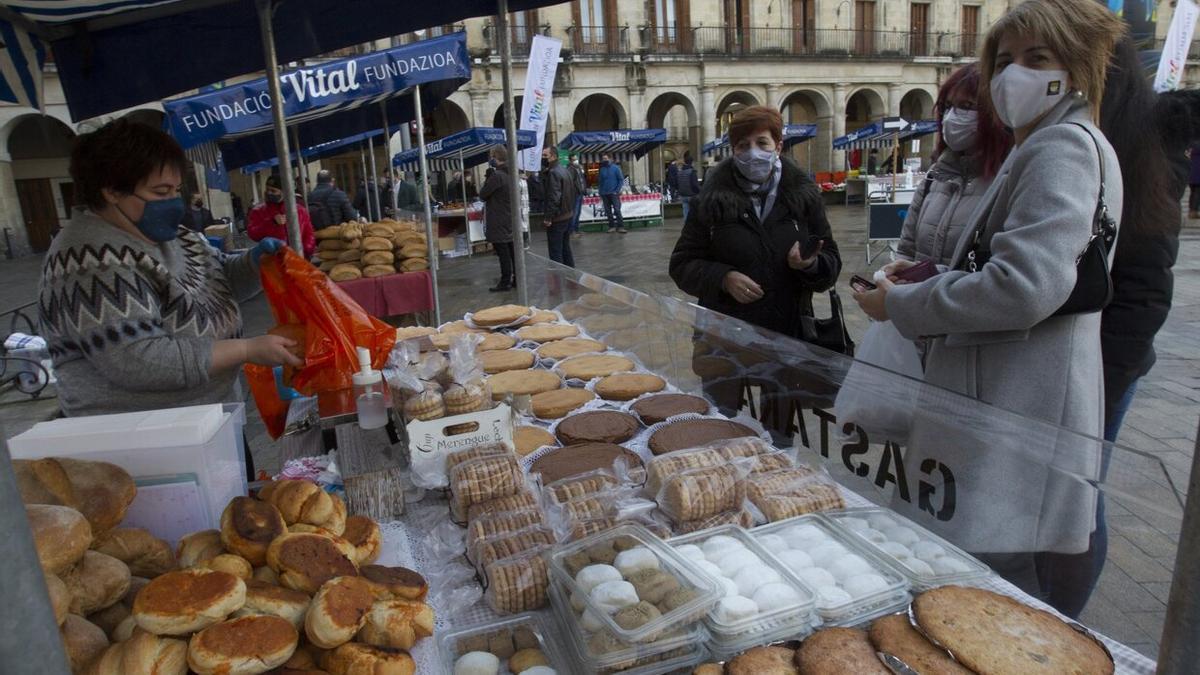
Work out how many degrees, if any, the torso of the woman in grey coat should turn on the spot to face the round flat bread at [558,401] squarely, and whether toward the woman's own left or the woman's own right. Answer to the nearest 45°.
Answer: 0° — they already face it

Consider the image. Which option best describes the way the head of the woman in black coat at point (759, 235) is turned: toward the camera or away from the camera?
toward the camera

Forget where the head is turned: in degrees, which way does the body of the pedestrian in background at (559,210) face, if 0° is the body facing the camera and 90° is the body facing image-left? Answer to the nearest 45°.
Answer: approximately 90°

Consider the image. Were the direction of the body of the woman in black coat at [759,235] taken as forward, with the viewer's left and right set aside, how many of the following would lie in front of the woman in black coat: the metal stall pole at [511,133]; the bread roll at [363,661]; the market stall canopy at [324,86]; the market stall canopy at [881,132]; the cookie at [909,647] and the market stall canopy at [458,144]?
2

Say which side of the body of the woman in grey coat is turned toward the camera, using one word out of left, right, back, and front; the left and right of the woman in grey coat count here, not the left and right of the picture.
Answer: left

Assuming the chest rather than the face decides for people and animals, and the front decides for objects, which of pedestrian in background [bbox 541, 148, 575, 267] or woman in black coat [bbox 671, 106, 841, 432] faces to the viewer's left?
the pedestrian in background

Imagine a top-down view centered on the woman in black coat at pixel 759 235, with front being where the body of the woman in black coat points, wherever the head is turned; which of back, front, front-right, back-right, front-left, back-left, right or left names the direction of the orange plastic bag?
front-right

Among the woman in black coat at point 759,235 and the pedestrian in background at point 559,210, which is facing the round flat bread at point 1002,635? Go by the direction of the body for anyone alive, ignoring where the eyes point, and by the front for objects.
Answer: the woman in black coat

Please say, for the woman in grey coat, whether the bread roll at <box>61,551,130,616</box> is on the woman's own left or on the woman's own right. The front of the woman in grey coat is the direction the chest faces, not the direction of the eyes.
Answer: on the woman's own left

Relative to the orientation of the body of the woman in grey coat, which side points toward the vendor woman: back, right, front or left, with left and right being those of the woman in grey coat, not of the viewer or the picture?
front

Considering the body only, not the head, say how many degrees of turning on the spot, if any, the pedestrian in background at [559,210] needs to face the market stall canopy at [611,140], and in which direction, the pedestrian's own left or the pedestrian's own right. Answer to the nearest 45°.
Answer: approximately 90° to the pedestrian's own right

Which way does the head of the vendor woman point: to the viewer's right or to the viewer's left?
to the viewer's right

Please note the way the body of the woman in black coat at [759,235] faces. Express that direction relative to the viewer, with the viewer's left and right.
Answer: facing the viewer
